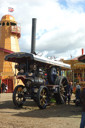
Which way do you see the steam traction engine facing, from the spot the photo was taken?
facing the viewer and to the left of the viewer
